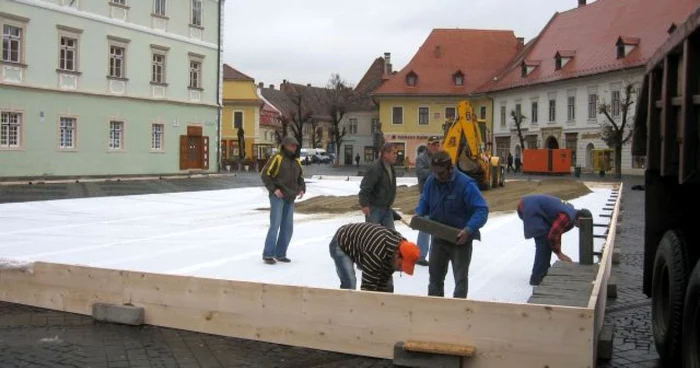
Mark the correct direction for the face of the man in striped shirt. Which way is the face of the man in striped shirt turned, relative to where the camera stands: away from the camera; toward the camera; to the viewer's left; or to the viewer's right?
to the viewer's right

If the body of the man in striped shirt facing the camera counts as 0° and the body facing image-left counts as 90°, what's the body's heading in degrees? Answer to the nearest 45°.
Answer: approximately 270°

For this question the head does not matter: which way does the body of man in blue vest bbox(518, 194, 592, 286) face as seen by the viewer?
to the viewer's right

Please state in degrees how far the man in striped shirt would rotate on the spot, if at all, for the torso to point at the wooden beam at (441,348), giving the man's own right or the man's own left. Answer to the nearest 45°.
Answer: approximately 45° to the man's own right

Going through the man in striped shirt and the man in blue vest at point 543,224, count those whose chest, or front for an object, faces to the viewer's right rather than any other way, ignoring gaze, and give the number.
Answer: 2

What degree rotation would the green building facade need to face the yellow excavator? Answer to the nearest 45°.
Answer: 0° — it already faces it
